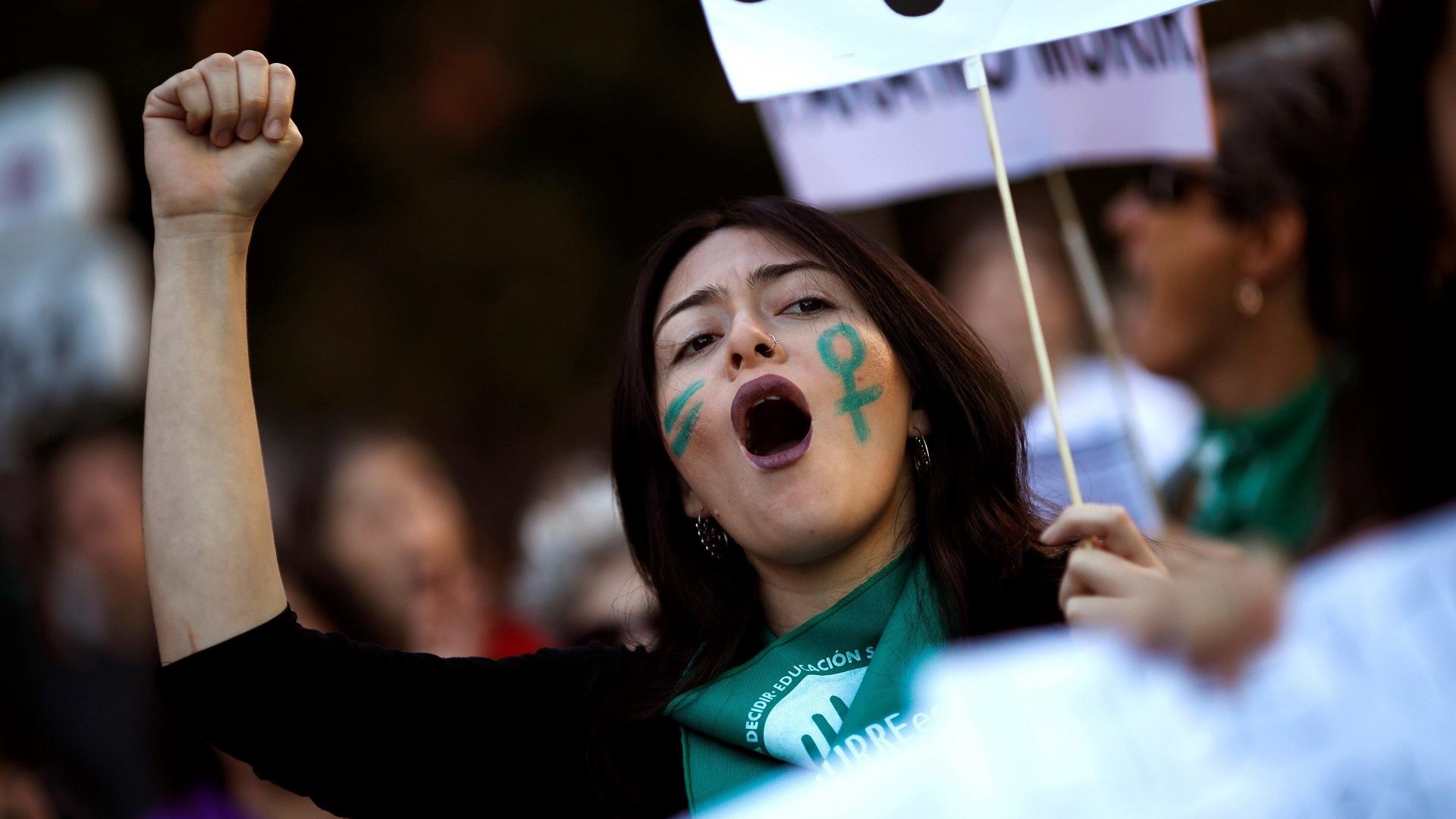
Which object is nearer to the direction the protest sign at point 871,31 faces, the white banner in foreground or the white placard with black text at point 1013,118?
the white banner in foreground

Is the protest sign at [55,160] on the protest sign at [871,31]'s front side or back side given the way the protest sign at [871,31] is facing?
on the back side

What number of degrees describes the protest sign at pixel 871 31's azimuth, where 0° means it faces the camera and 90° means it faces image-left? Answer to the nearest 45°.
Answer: approximately 0°

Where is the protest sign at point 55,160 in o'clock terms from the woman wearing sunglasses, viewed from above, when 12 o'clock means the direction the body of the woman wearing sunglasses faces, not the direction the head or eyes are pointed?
The protest sign is roughly at 1 o'clock from the woman wearing sunglasses.

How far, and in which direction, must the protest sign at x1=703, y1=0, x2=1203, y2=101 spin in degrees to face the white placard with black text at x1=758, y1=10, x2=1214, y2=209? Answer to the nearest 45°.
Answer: approximately 180°

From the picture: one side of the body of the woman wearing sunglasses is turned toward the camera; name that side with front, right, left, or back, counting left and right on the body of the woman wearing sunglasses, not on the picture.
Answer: left

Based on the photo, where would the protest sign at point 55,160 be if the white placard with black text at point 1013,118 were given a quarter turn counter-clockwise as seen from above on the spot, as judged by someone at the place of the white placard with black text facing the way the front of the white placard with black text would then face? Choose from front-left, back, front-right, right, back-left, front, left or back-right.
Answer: back-left

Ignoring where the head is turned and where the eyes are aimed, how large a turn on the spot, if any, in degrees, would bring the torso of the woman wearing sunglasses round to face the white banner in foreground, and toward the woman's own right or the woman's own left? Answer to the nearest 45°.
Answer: approximately 90° to the woman's own left

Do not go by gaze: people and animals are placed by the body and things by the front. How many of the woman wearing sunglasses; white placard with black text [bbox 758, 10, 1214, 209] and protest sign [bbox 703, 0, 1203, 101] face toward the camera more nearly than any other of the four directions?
2

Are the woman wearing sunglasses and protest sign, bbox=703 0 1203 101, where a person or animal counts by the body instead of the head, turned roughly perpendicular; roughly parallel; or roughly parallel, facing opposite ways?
roughly perpendicular

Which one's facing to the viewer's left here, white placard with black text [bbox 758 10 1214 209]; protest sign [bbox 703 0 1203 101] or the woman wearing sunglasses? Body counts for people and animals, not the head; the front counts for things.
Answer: the woman wearing sunglasses

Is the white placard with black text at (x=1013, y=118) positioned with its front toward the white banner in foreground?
yes

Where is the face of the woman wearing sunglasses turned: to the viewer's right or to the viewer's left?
to the viewer's left
